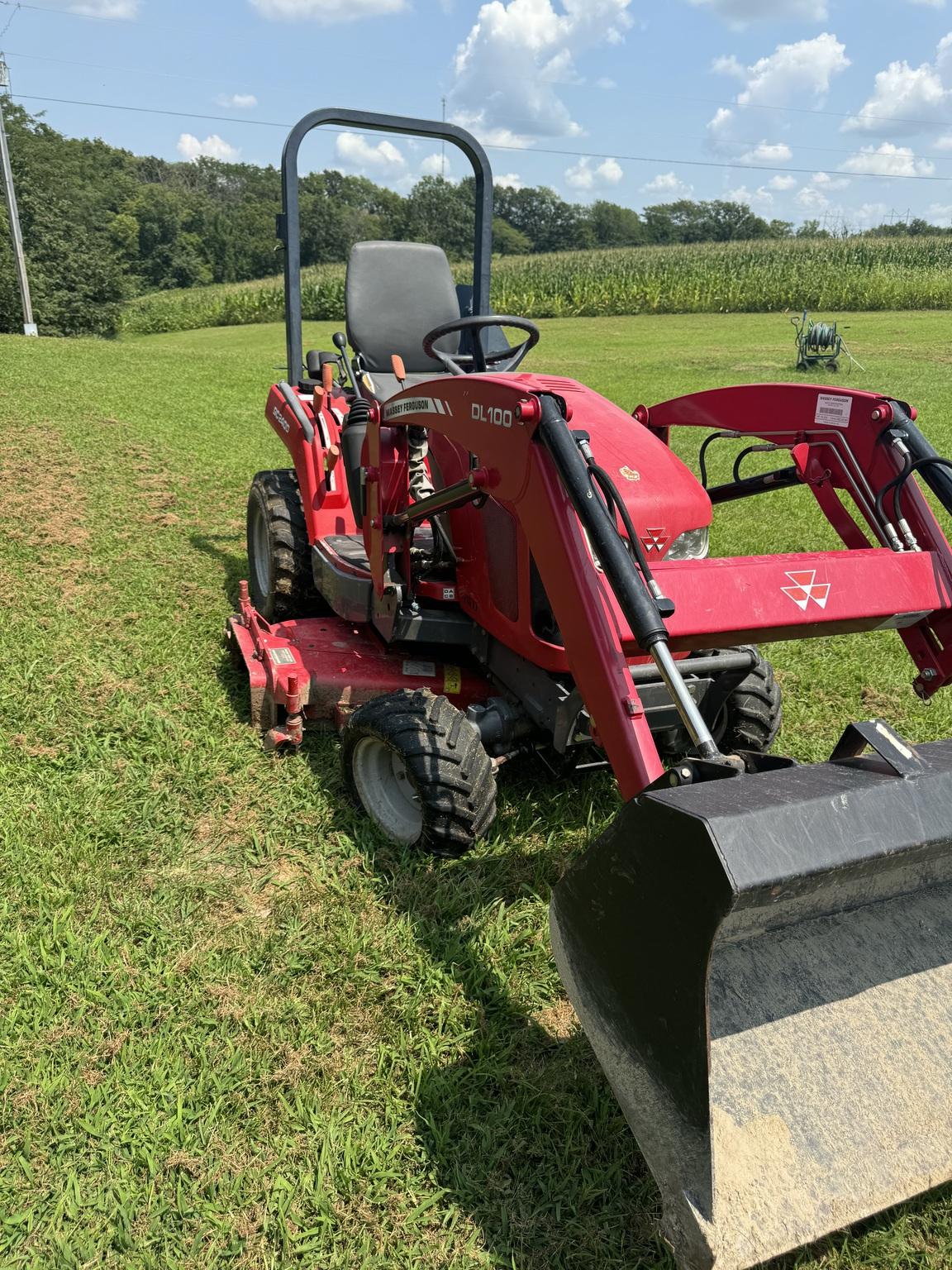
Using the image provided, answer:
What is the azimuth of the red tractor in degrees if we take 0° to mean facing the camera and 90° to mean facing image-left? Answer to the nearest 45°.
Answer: approximately 315°
